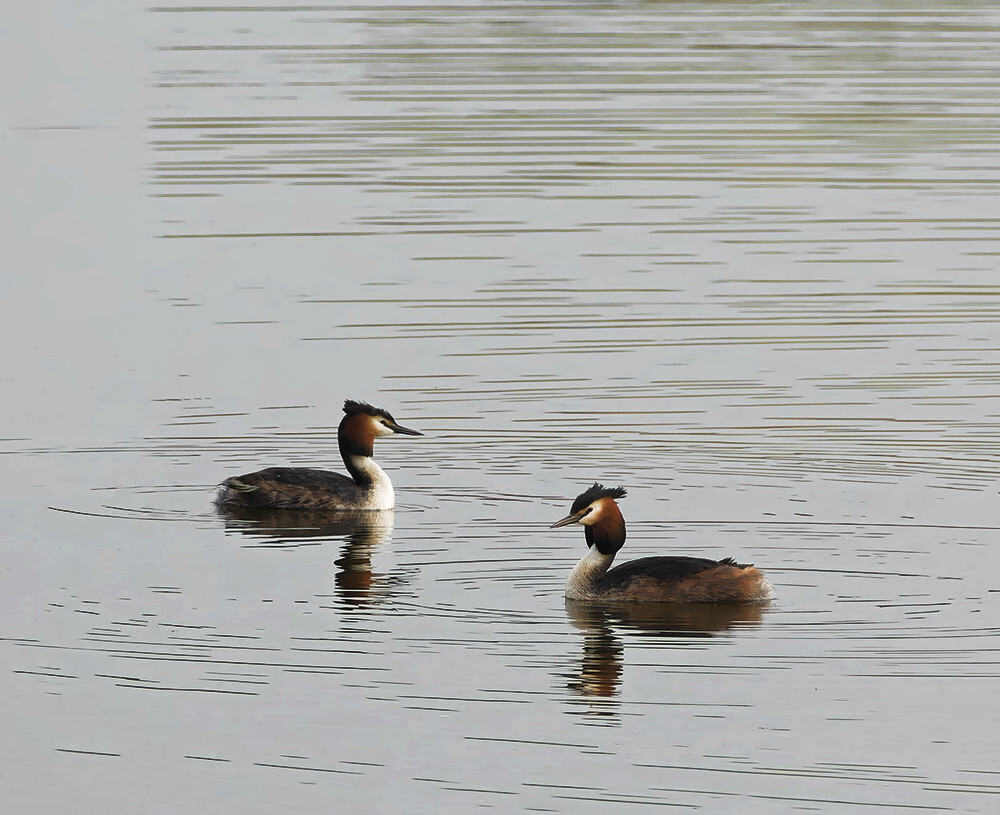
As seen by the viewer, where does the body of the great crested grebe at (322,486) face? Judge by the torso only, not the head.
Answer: to the viewer's right

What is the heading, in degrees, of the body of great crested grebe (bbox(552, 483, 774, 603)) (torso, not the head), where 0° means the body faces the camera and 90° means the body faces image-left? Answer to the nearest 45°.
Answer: approximately 90°

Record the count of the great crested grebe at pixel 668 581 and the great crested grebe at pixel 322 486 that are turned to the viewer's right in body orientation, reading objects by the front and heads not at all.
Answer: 1

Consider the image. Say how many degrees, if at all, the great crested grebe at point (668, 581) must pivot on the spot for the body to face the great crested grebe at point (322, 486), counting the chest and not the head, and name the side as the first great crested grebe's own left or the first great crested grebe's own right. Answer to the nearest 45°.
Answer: approximately 45° to the first great crested grebe's own right

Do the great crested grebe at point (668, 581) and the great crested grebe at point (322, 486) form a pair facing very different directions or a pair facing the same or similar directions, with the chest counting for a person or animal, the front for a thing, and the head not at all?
very different directions

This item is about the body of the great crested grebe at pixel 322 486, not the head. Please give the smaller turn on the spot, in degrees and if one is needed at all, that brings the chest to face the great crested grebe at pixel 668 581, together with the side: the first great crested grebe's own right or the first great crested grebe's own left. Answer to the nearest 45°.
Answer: approximately 45° to the first great crested grebe's own right
